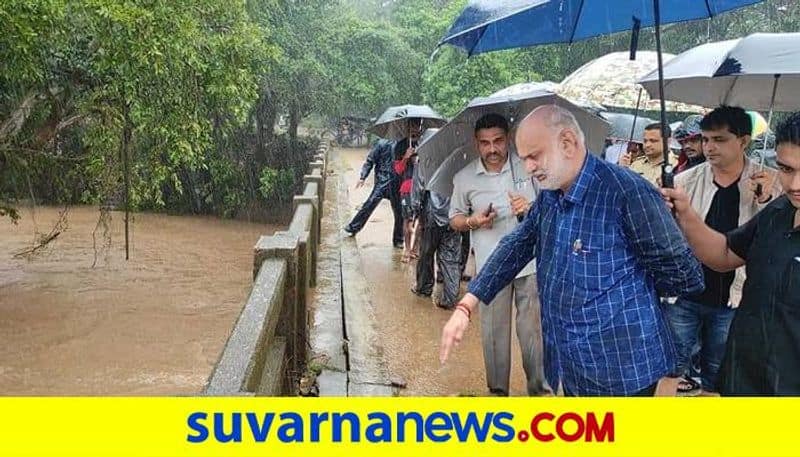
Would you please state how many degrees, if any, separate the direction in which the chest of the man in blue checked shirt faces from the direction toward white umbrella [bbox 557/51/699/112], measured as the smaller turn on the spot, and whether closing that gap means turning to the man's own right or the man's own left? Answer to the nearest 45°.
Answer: approximately 135° to the man's own right

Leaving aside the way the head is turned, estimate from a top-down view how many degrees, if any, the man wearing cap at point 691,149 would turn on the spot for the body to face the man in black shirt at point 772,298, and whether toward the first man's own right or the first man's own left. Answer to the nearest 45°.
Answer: approximately 45° to the first man's own left

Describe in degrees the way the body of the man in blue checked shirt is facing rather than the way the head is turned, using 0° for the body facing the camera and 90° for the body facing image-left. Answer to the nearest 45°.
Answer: approximately 45°

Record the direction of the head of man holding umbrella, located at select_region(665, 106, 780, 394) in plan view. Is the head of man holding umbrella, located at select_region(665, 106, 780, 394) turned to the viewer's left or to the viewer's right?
to the viewer's left

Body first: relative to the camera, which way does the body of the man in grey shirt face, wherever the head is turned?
toward the camera

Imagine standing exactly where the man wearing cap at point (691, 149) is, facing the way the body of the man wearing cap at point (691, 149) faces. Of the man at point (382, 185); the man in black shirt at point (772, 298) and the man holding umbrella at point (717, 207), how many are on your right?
1

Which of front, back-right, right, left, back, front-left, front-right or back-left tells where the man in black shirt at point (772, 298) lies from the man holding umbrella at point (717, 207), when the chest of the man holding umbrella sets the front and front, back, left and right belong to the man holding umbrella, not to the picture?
front-left

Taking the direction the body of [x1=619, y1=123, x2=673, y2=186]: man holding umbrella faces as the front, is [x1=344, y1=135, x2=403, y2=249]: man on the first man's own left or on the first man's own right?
on the first man's own right

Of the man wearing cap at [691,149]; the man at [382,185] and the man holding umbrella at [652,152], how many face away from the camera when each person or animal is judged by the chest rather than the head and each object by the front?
0

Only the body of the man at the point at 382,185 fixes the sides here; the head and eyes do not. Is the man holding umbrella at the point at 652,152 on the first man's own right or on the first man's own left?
on the first man's own left

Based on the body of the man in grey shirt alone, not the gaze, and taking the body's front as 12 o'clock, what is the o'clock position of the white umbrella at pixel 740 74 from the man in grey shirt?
The white umbrella is roughly at 8 o'clock from the man in grey shirt.

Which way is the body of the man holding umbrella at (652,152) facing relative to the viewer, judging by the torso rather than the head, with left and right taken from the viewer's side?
facing the viewer and to the left of the viewer

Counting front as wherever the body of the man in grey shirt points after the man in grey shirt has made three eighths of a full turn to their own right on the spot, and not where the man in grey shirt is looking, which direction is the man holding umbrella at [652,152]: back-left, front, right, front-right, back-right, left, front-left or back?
right
